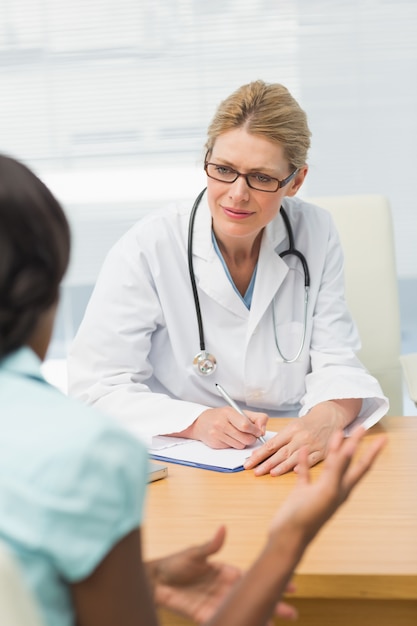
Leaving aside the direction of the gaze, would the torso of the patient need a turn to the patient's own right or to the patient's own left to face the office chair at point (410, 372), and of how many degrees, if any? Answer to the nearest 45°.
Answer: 0° — they already face it

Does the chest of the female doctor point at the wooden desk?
yes

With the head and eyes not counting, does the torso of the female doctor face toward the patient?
yes

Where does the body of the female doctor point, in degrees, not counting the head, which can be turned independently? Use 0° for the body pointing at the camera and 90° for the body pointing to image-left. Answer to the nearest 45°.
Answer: approximately 0°

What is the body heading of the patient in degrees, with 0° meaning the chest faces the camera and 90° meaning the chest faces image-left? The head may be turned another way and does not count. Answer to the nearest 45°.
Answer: approximately 225°

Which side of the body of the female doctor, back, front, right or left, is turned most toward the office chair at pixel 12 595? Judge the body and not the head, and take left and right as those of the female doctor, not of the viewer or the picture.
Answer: front

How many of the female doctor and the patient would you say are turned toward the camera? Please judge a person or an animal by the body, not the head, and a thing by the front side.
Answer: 1

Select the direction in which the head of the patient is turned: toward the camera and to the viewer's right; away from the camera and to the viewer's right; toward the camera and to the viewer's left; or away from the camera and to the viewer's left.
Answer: away from the camera and to the viewer's right

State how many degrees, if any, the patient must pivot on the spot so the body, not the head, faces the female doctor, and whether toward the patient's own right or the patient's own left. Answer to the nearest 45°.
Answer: approximately 45° to the patient's own left

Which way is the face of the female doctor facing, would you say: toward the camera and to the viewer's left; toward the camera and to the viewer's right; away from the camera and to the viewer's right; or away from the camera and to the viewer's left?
toward the camera and to the viewer's left
